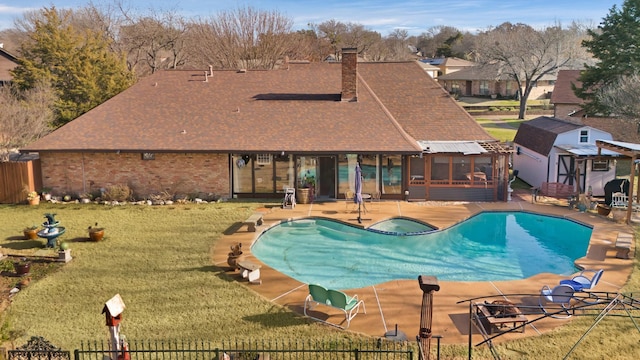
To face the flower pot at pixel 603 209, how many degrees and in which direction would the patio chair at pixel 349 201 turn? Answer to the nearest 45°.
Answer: approximately 90° to its left

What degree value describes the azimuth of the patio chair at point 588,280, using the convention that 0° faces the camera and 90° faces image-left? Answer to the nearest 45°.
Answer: approximately 45°

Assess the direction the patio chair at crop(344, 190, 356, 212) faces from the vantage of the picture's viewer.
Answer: facing the viewer

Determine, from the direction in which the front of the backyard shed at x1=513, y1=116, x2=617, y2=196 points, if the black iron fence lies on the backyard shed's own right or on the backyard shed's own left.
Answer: on the backyard shed's own right

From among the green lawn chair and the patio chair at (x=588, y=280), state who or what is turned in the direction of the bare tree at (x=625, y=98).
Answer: the green lawn chair

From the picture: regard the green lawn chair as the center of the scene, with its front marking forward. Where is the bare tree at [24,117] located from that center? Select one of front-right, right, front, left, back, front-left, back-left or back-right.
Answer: left

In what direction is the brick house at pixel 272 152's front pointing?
away from the camera

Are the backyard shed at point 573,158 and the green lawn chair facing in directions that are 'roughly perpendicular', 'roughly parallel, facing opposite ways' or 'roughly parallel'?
roughly perpendicular

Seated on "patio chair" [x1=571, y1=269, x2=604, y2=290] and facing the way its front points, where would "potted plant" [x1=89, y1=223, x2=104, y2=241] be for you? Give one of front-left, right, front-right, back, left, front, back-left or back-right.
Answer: front-right

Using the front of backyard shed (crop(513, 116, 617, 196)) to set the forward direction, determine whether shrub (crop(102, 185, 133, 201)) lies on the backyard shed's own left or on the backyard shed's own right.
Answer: on the backyard shed's own right

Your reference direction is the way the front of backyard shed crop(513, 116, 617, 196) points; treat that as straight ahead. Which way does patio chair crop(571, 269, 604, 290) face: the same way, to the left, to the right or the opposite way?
to the right

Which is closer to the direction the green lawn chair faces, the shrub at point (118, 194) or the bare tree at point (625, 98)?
the bare tree
